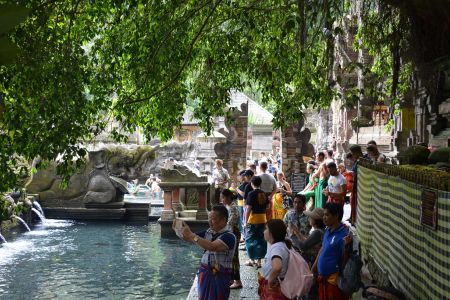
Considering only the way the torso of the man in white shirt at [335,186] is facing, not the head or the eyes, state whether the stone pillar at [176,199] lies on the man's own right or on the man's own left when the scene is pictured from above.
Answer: on the man's own right

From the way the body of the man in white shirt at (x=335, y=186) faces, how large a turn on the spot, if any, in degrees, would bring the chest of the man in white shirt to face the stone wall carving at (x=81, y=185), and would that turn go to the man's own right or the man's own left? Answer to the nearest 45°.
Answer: approximately 90° to the man's own right

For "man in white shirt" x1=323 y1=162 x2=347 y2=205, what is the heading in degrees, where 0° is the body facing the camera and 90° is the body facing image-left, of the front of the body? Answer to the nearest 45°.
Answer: approximately 45°
